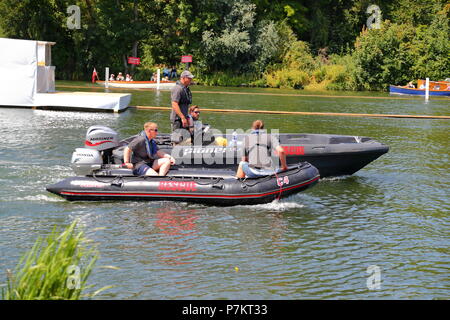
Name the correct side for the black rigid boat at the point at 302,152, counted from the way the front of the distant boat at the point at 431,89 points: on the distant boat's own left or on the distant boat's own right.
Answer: on the distant boat's own left

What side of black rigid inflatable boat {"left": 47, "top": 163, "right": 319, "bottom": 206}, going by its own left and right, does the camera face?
right

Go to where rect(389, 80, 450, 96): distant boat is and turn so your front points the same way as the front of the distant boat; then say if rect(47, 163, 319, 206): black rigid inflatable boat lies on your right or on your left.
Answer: on your left

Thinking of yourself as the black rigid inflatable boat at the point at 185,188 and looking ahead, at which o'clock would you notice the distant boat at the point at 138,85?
The distant boat is roughly at 9 o'clock from the black rigid inflatable boat.

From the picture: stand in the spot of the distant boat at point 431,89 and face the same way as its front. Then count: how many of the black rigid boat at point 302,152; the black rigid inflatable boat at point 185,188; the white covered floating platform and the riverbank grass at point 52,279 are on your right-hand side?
0

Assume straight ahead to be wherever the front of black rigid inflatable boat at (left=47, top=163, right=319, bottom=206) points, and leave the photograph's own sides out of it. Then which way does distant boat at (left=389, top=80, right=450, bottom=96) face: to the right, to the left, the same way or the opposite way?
the opposite way

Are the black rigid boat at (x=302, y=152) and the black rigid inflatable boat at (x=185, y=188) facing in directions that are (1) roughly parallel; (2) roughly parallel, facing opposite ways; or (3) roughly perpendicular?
roughly parallel

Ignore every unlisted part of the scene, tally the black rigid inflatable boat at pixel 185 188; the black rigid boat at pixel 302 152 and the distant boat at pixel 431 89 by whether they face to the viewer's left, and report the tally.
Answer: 1

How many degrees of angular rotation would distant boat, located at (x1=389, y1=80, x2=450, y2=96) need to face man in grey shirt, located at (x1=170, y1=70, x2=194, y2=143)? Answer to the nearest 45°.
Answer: approximately 90° to its left

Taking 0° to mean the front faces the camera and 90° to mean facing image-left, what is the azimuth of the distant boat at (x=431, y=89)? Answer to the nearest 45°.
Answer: approximately 90°

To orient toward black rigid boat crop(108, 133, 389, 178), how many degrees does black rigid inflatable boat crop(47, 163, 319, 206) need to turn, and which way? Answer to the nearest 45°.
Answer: approximately 45° to its left

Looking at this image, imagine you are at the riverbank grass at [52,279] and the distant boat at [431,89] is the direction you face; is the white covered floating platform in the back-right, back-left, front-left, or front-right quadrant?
front-left

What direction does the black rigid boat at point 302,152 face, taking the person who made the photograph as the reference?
facing to the right of the viewer

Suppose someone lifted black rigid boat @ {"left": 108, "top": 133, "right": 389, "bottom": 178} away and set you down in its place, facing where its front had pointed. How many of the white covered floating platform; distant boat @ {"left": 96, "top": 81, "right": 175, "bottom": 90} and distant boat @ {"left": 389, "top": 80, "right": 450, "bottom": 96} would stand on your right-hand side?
0

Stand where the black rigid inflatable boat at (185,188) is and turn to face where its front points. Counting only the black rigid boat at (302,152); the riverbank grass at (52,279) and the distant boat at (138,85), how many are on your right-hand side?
1

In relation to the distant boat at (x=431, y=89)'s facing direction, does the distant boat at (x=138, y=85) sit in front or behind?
in front
